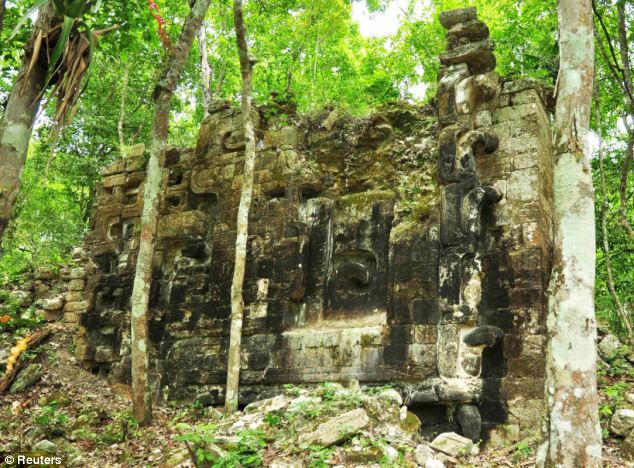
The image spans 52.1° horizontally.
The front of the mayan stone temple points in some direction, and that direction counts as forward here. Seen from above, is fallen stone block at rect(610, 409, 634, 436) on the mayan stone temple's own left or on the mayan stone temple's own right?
on the mayan stone temple's own left

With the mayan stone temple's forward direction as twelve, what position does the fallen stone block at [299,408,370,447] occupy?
The fallen stone block is roughly at 11 o'clock from the mayan stone temple.

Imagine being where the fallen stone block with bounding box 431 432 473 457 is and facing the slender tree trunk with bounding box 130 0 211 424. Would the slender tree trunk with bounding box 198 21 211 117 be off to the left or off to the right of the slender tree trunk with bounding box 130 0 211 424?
right

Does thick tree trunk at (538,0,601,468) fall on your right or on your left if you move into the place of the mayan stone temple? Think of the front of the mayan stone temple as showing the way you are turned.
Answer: on your left

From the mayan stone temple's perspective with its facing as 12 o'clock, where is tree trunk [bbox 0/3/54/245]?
The tree trunk is roughly at 12 o'clock from the mayan stone temple.

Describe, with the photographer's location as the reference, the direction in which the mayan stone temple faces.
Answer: facing the viewer and to the left of the viewer
